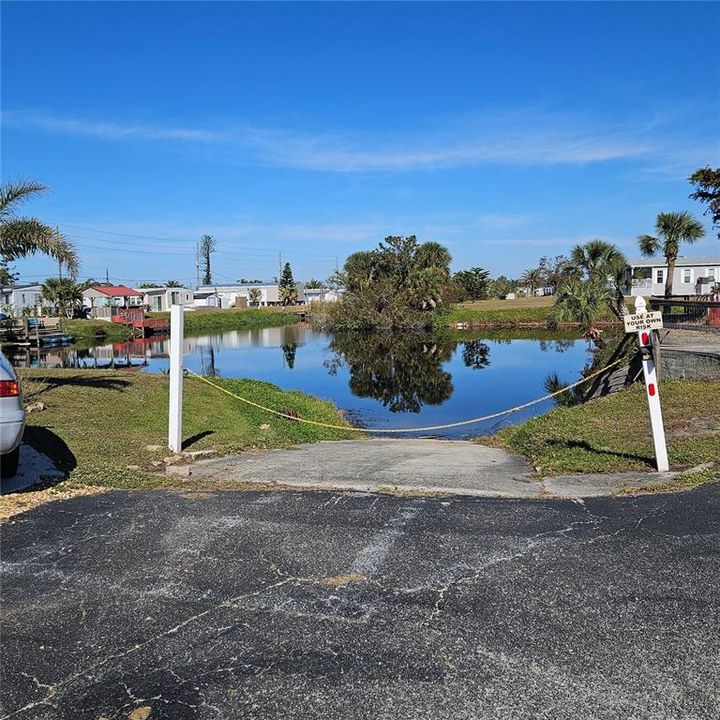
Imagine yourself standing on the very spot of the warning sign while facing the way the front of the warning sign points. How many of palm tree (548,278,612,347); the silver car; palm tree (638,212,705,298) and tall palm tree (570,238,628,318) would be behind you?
3

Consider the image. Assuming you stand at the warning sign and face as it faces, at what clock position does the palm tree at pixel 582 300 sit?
The palm tree is roughly at 6 o'clock from the warning sign.

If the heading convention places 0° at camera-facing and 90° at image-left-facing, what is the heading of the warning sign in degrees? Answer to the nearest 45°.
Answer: approximately 0°

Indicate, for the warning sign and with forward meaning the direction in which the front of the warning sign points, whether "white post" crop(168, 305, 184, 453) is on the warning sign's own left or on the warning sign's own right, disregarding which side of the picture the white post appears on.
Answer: on the warning sign's own right

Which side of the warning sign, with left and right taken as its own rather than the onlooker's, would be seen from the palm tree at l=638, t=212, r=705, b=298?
back

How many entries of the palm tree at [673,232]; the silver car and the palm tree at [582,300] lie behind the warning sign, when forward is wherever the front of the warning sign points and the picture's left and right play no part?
2

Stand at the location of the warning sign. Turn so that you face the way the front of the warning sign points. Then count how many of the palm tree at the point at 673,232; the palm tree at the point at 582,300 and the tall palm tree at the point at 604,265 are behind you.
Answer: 3

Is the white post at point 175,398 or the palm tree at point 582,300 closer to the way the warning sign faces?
the white post

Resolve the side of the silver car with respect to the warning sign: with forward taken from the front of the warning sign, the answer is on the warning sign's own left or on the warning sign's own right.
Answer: on the warning sign's own right

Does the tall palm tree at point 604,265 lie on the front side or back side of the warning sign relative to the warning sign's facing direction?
on the back side

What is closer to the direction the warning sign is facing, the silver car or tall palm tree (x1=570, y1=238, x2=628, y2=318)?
the silver car

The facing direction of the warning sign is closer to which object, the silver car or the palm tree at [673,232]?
the silver car
